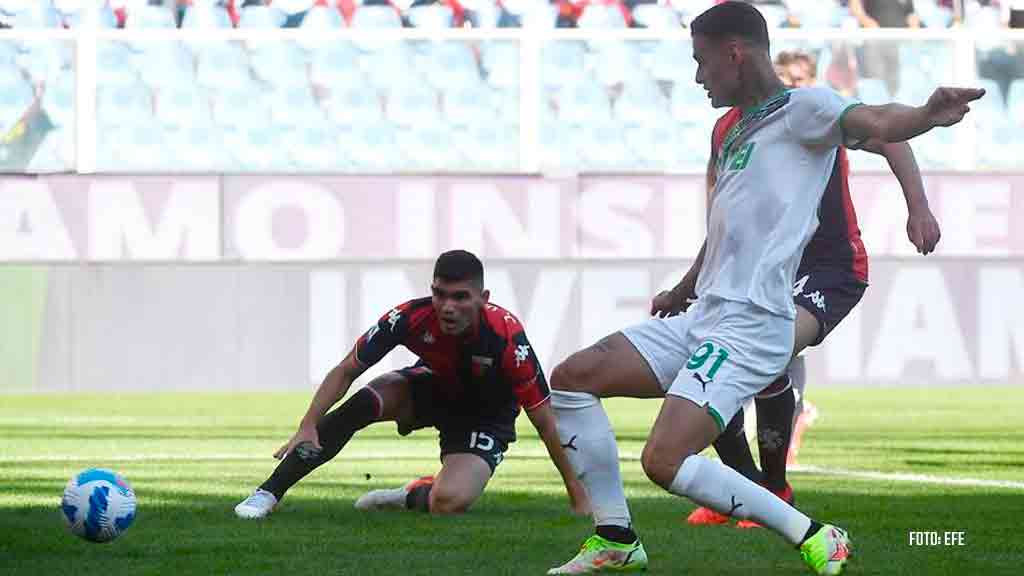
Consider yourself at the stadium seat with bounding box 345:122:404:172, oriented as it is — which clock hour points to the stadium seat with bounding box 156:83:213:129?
the stadium seat with bounding box 156:83:213:129 is roughly at 3 o'clock from the stadium seat with bounding box 345:122:404:172.

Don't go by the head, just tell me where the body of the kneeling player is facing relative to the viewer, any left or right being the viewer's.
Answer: facing the viewer

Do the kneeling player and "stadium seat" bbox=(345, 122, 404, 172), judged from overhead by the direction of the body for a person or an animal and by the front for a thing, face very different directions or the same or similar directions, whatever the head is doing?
same or similar directions

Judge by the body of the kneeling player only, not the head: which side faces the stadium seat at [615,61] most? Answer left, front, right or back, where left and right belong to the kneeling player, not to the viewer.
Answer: back

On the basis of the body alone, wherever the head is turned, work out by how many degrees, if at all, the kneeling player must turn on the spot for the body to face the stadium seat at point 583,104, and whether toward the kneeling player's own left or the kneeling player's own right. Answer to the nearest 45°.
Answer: approximately 180°

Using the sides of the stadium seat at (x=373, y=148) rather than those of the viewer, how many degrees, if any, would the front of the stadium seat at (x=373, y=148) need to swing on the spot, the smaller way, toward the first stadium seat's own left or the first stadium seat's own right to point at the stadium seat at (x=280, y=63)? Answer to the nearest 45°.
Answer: approximately 90° to the first stadium seat's own right

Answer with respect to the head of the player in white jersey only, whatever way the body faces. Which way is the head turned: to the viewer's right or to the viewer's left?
to the viewer's left

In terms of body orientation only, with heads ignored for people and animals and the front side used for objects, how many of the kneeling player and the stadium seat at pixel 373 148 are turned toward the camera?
2

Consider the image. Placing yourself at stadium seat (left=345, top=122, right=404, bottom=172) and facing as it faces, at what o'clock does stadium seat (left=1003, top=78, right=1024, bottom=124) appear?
stadium seat (left=1003, top=78, right=1024, bottom=124) is roughly at 9 o'clock from stadium seat (left=345, top=122, right=404, bottom=172).

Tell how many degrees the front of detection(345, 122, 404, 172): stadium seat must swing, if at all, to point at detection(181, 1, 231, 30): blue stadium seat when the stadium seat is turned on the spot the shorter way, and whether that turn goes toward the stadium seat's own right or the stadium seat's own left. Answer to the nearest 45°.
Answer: approximately 135° to the stadium seat's own right

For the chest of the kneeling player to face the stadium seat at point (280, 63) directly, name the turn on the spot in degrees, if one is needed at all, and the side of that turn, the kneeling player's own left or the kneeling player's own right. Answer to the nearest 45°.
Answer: approximately 180°

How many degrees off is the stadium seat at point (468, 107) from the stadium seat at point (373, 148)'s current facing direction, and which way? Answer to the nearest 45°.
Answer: approximately 90° to its left

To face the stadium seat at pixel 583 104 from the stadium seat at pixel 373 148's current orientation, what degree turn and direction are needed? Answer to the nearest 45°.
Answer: approximately 90° to its left

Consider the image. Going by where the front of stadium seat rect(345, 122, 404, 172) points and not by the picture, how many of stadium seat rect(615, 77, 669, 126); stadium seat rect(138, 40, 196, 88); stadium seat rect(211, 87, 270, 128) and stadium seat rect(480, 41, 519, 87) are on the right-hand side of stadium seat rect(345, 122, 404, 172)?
2
